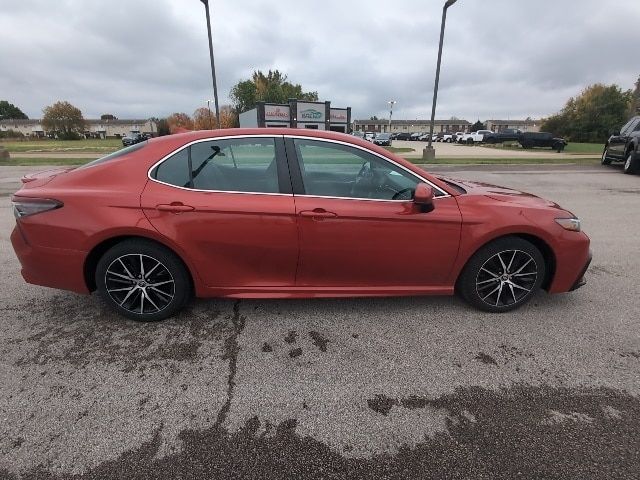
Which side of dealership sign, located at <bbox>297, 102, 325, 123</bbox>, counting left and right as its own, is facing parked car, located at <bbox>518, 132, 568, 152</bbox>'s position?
left

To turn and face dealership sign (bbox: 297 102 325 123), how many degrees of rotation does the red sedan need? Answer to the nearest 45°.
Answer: approximately 90° to its left

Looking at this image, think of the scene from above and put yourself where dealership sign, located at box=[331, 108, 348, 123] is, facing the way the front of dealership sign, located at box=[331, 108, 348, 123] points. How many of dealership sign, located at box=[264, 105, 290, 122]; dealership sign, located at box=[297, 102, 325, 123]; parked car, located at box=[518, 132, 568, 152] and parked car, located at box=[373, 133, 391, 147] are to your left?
2

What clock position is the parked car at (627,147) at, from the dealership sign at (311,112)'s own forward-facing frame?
The parked car is roughly at 11 o'clock from the dealership sign.

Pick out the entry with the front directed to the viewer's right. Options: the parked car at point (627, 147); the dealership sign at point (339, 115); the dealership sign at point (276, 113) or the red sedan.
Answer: the red sedan

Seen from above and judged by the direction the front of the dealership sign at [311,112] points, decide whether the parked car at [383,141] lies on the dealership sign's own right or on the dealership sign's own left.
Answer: on the dealership sign's own left

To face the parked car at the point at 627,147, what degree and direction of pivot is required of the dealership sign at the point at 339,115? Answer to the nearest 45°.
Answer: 0° — it already faces it

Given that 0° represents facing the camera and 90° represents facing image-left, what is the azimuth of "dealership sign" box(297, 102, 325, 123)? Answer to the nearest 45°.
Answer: approximately 0°

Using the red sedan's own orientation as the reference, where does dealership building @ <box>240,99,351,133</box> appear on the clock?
The dealership building is roughly at 9 o'clock from the red sedan.

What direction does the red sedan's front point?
to the viewer's right

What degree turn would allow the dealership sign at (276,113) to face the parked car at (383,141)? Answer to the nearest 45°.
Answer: approximately 90° to its left

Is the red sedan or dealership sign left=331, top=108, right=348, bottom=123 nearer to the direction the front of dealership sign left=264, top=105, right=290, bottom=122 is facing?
the red sedan

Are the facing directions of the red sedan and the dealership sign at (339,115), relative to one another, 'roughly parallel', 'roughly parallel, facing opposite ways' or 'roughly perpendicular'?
roughly perpendicular
